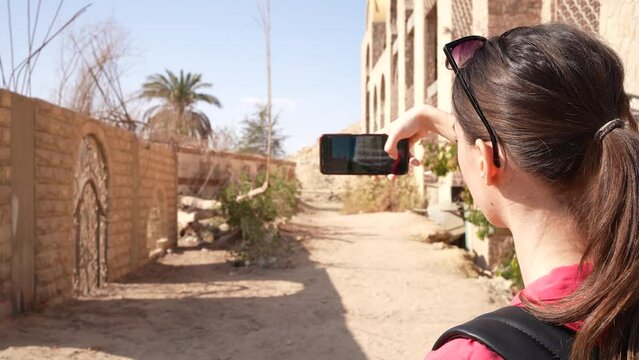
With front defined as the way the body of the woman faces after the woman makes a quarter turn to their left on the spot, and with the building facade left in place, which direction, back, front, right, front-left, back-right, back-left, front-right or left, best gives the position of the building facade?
back-right

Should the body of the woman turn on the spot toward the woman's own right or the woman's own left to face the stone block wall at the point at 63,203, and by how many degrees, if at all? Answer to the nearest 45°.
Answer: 0° — they already face it

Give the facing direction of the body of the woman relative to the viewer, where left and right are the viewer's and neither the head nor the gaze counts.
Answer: facing away from the viewer and to the left of the viewer

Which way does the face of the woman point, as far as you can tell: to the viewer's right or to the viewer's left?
to the viewer's left

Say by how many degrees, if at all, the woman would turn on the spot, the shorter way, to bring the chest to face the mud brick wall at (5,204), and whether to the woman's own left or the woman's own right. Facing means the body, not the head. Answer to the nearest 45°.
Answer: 0° — they already face it

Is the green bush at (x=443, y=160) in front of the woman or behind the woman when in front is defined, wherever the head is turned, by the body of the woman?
in front

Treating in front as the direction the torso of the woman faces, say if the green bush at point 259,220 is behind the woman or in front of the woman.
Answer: in front
